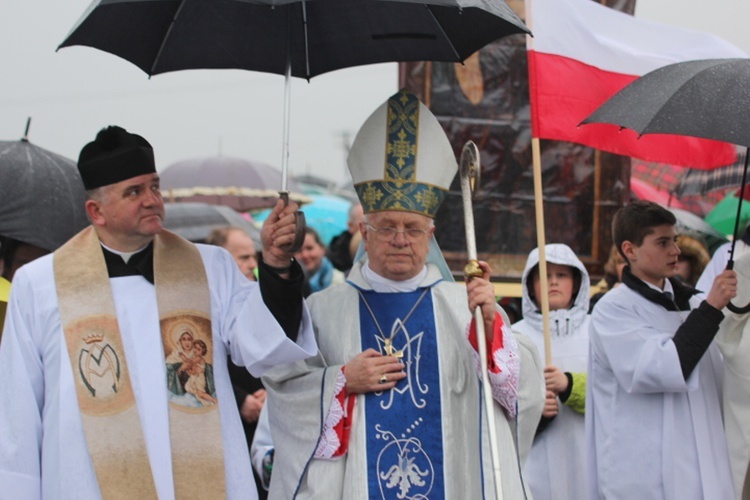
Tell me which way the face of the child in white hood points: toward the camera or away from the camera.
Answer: toward the camera

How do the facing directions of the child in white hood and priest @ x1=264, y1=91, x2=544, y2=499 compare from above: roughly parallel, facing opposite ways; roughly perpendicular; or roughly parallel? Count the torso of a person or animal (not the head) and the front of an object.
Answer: roughly parallel

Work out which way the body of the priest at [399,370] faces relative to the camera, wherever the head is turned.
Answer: toward the camera

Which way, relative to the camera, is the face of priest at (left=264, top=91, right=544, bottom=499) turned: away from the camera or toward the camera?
toward the camera

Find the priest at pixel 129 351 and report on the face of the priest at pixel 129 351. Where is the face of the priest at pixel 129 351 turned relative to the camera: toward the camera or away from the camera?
toward the camera

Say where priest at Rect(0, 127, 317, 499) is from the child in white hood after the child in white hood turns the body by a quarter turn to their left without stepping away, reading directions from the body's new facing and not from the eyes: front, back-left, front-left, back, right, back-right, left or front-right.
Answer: back-right

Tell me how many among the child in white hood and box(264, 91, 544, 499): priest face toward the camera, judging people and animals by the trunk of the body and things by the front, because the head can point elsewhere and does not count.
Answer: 2

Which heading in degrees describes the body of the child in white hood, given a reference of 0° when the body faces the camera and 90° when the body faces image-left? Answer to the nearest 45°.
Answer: approximately 0°

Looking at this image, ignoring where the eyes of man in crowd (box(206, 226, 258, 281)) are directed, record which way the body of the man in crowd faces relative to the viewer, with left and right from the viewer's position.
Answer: facing the viewer and to the right of the viewer
